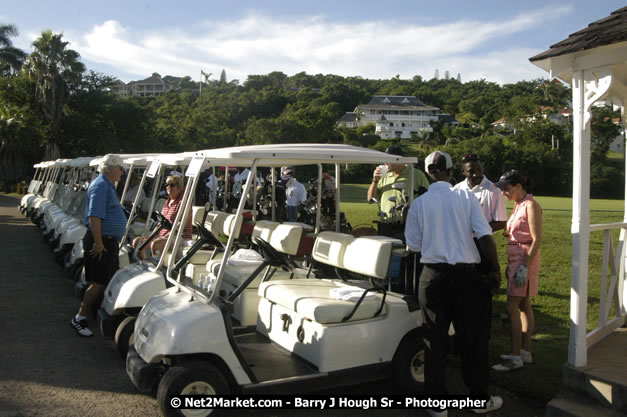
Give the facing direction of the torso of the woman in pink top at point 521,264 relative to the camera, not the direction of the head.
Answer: to the viewer's left

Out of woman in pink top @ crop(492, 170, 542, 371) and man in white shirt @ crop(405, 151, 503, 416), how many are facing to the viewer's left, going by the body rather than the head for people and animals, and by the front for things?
1

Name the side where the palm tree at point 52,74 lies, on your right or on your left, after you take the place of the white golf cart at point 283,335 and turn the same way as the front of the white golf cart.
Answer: on your right

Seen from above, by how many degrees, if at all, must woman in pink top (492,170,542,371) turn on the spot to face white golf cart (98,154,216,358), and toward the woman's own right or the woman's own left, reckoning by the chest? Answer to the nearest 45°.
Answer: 0° — they already face it

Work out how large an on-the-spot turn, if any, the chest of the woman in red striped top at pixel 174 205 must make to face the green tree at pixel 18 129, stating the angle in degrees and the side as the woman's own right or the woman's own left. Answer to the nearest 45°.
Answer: approximately 135° to the woman's own right

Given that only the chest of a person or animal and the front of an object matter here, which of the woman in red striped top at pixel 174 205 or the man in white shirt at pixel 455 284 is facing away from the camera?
the man in white shirt

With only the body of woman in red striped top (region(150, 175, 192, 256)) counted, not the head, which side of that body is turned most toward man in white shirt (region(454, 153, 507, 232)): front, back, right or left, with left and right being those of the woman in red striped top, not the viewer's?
left

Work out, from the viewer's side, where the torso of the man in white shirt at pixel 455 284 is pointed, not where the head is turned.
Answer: away from the camera
